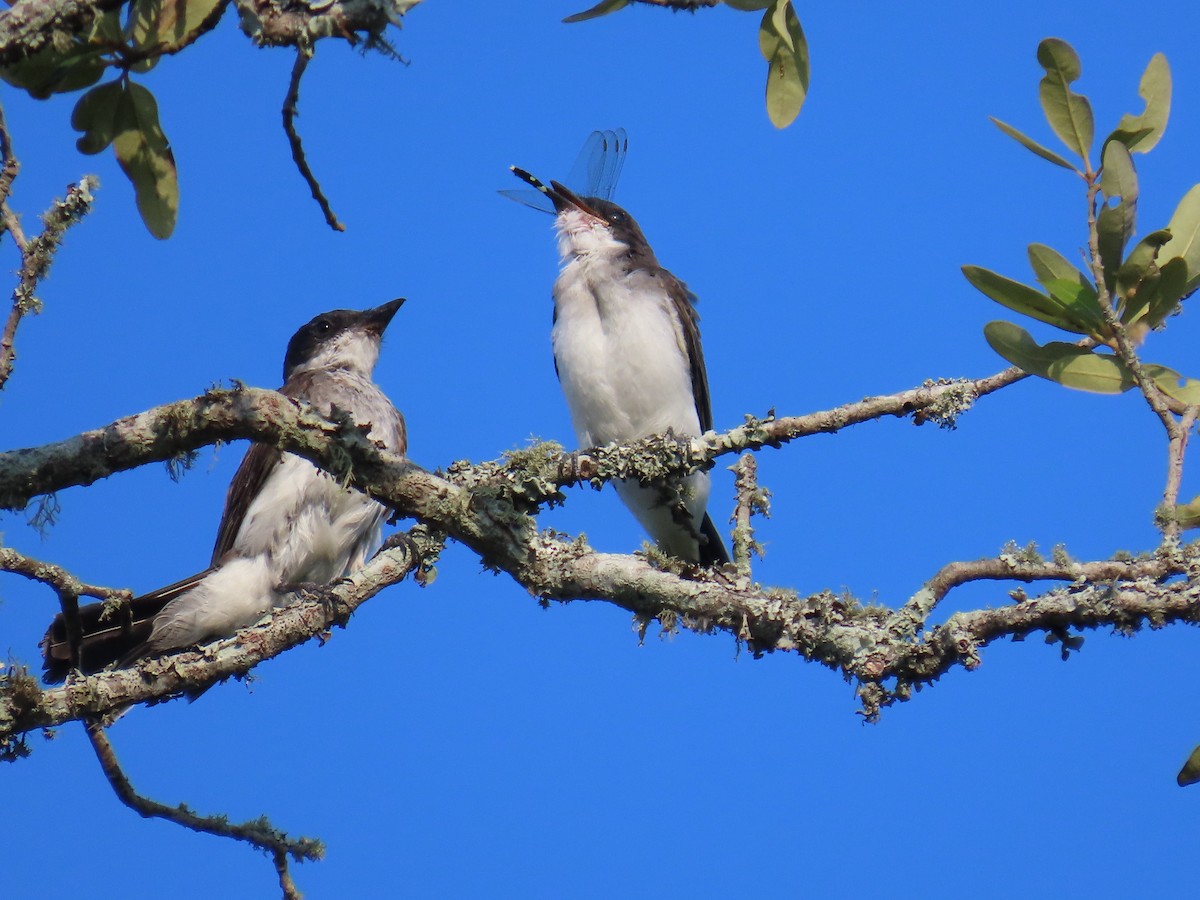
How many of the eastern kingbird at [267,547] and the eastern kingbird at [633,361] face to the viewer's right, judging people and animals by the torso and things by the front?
1

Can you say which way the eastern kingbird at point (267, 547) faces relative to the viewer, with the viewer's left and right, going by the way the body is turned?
facing to the right of the viewer

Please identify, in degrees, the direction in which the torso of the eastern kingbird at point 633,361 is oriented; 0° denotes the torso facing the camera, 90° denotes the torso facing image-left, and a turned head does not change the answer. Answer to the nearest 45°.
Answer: approximately 45°
